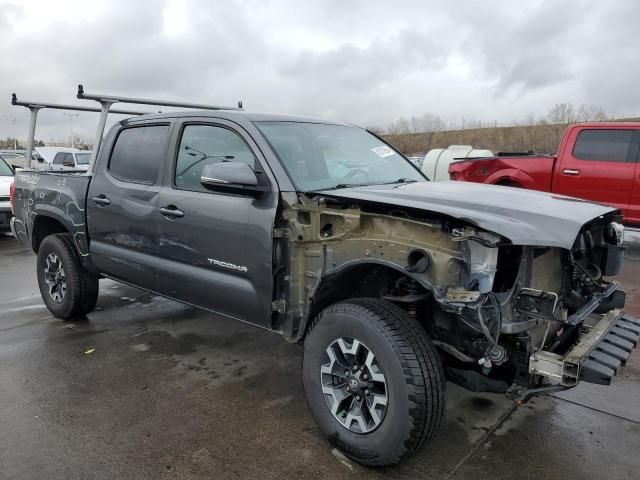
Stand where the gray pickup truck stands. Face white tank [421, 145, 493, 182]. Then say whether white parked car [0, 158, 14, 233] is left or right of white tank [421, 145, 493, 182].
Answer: left

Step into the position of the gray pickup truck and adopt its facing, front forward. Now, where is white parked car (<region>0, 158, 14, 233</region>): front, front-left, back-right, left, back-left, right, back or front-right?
back

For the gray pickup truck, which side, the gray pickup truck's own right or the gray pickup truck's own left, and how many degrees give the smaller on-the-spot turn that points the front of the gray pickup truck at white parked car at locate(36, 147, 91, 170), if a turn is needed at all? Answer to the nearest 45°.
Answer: approximately 180°

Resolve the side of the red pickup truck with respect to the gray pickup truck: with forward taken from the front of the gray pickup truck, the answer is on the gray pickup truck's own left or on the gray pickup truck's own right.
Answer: on the gray pickup truck's own left

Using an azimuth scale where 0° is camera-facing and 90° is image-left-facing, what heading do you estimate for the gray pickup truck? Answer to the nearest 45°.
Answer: approximately 315°

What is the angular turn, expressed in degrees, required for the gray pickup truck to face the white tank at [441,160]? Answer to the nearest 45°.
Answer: approximately 135° to its left
